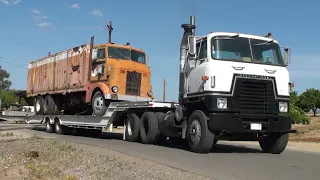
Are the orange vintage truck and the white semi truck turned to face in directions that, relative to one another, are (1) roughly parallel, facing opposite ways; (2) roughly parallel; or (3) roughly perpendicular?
roughly parallel

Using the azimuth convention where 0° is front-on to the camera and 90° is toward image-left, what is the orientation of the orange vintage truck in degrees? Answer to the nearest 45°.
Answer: approximately 315°

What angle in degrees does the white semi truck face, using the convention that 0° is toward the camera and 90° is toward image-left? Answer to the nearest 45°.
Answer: approximately 315°
